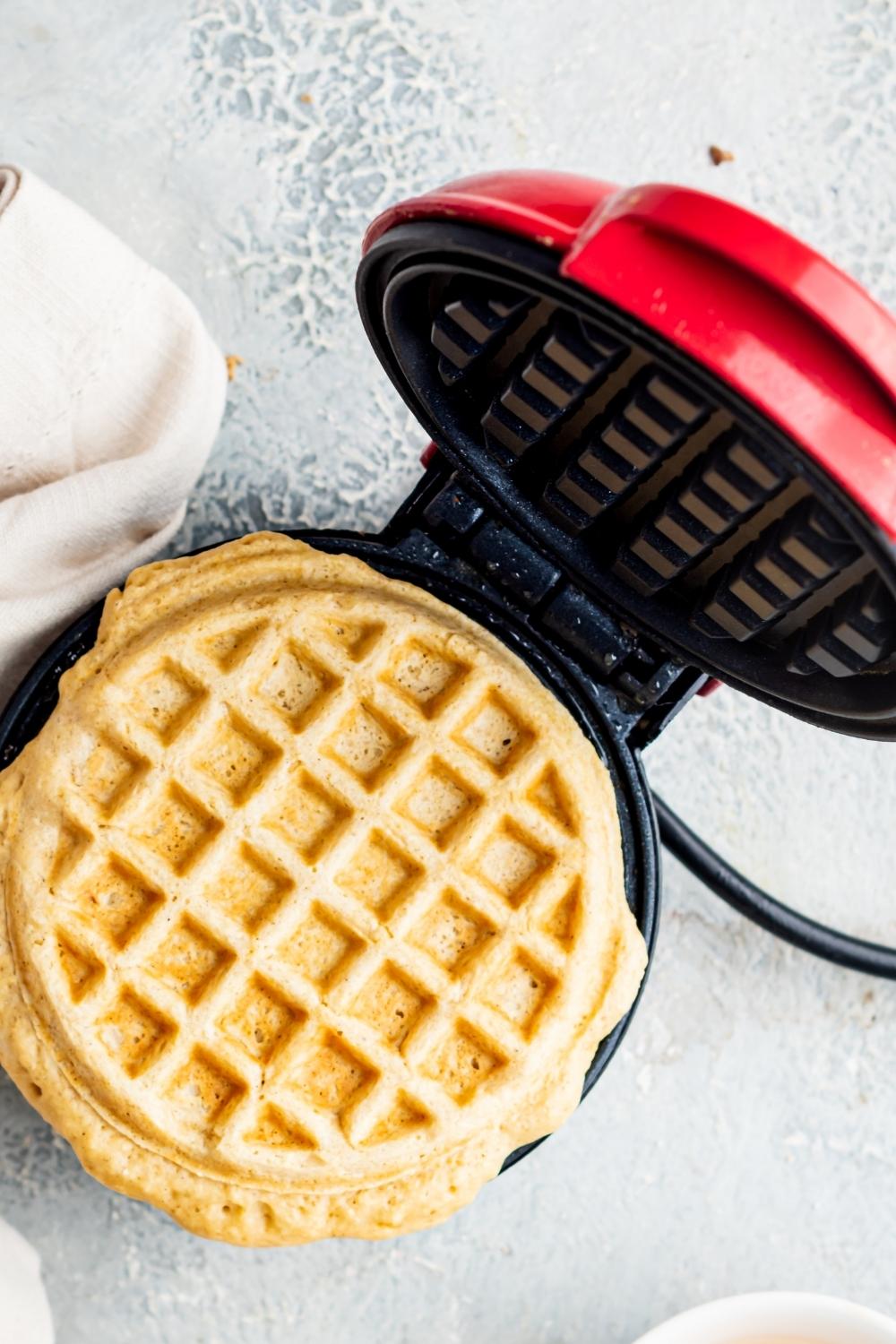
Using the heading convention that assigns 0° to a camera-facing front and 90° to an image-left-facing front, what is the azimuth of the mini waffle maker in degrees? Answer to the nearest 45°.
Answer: approximately 45°
